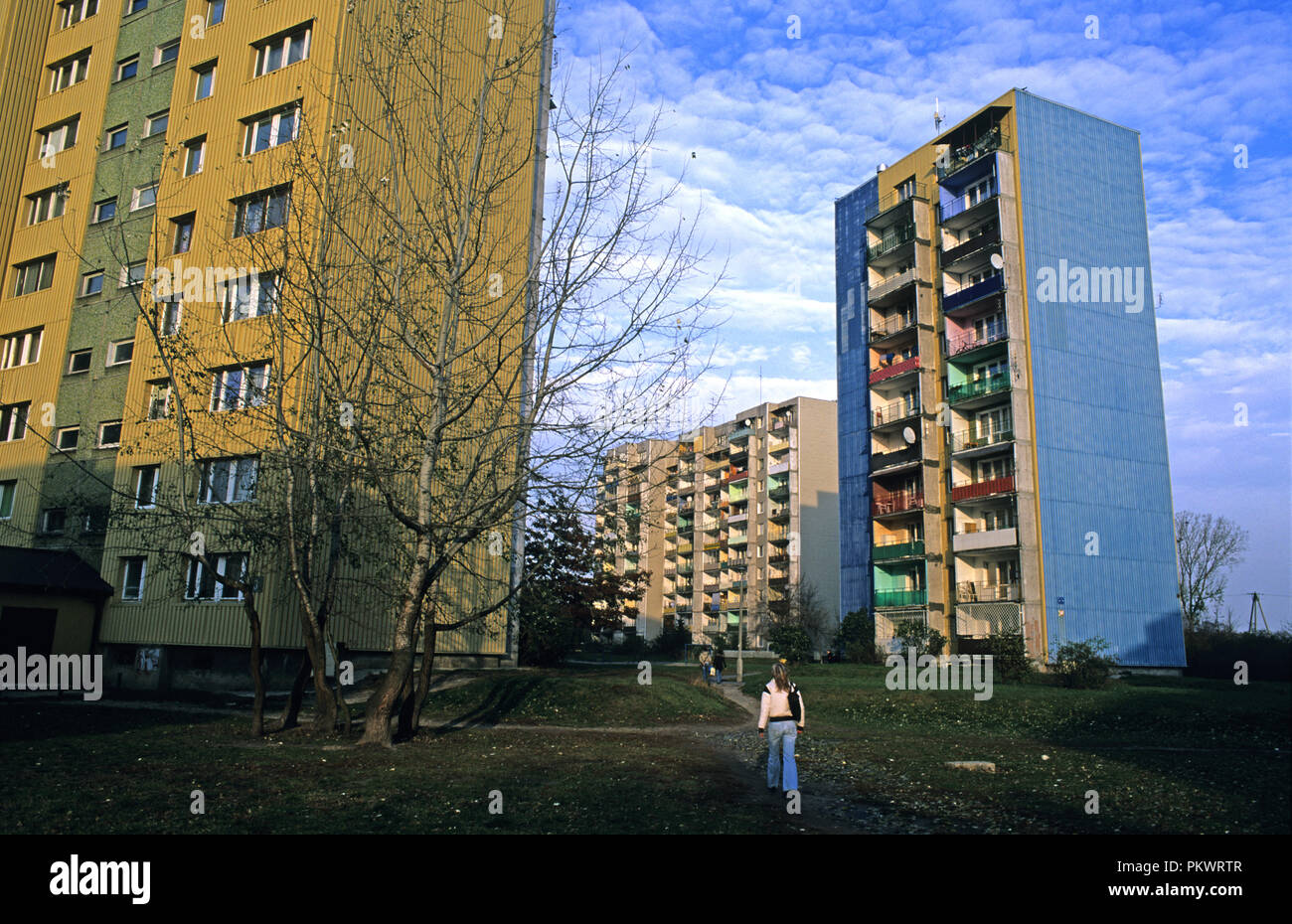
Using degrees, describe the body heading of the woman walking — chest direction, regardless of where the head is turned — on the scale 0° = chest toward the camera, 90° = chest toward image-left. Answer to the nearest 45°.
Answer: approximately 180°

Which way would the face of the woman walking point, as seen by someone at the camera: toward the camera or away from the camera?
away from the camera

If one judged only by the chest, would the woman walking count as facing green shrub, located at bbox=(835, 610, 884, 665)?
yes

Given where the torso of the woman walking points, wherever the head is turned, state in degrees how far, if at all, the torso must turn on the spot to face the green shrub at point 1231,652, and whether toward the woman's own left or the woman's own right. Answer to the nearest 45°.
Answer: approximately 45° to the woman's own right

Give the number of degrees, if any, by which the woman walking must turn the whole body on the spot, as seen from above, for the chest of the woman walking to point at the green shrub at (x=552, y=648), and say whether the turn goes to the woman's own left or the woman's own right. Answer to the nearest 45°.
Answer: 0° — they already face it
